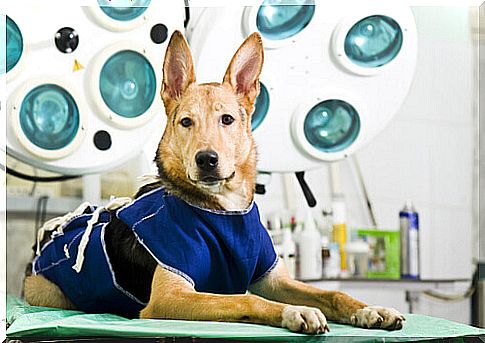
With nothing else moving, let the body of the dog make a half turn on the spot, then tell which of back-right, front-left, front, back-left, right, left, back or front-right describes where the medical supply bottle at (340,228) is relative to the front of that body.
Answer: right

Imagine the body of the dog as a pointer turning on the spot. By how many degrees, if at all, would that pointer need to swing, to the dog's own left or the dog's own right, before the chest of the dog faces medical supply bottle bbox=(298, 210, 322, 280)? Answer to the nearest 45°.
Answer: approximately 90° to the dog's own left

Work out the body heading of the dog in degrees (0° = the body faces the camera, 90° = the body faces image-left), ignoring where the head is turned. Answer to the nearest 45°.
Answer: approximately 315°

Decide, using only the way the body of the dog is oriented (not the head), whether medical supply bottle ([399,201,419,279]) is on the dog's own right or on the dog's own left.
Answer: on the dog's own left

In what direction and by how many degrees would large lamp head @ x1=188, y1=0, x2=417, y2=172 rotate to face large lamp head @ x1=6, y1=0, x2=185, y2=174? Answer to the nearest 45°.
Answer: approximately 90° to its right

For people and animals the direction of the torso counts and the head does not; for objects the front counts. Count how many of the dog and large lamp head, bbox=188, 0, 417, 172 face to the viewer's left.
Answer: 0

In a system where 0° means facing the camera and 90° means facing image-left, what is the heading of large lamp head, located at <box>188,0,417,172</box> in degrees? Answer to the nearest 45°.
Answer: approximately 0°

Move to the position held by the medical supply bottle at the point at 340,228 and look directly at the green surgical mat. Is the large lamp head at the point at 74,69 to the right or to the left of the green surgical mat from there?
right

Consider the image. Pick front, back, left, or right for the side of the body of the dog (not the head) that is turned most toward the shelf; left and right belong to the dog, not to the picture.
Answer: left
